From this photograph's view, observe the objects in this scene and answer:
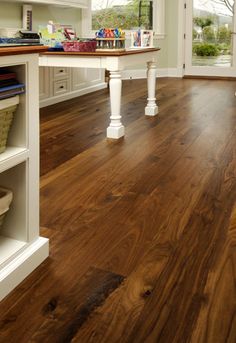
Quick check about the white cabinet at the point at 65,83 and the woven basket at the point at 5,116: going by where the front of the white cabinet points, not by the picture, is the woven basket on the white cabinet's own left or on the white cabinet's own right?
on the white cabinet's own right

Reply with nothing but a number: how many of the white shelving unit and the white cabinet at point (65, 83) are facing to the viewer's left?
0

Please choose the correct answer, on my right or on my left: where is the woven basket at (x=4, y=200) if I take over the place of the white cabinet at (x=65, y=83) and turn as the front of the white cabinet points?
on my right

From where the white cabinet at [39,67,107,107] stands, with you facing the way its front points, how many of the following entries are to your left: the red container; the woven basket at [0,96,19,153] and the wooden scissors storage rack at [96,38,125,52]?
0

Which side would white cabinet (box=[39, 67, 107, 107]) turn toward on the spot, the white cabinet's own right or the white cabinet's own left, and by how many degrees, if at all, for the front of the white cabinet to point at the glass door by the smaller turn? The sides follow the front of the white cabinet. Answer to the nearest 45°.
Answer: approximately 90° to the white cabinet's own left

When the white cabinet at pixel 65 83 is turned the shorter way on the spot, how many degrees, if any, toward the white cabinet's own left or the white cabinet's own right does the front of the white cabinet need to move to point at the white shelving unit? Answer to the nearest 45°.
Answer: approximately 45° to the white cabinet's own right

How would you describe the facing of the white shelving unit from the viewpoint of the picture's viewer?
facing the viewer and to the right of the viewer

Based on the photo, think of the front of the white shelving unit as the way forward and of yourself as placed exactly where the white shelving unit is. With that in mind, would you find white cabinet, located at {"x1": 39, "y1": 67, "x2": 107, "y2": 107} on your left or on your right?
on your left

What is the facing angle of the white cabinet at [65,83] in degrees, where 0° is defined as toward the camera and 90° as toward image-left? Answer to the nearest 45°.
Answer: approximately 315°
